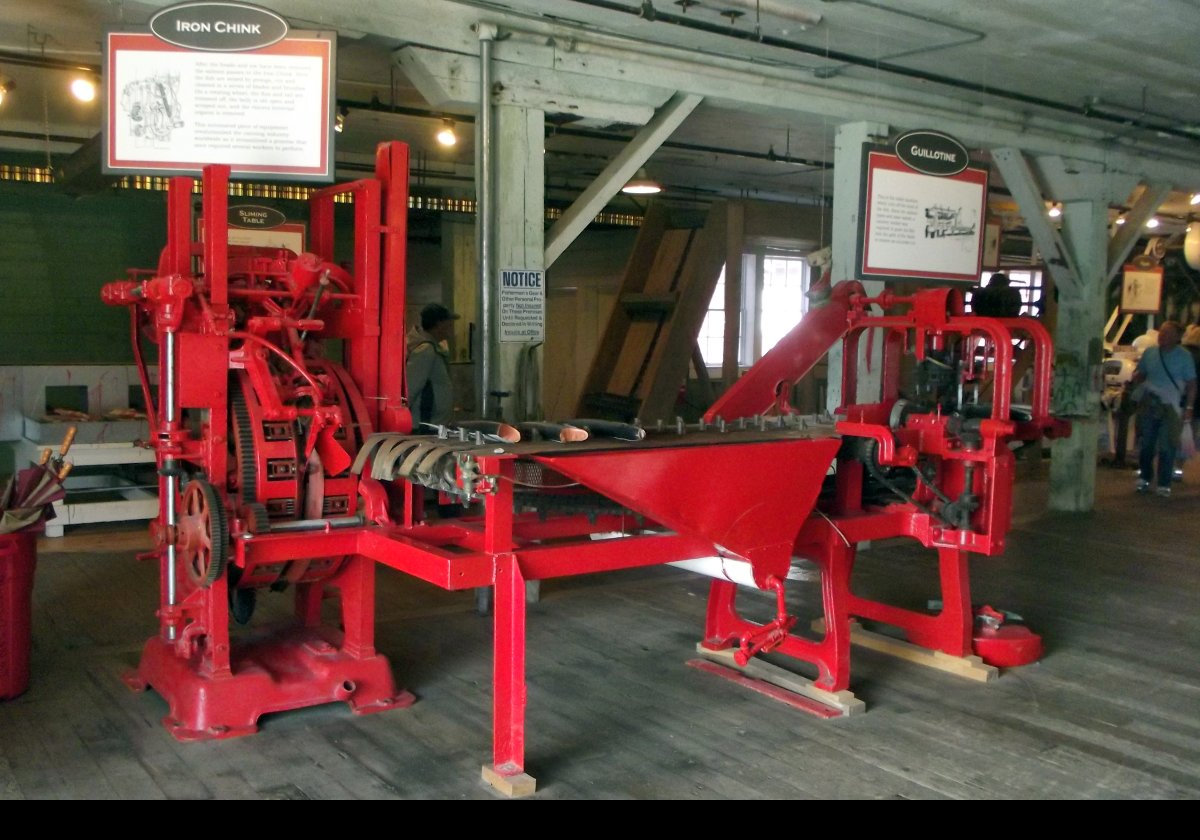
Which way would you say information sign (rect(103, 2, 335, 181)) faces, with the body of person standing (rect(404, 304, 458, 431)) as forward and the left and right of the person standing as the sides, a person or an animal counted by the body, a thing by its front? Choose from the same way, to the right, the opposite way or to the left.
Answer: to the right

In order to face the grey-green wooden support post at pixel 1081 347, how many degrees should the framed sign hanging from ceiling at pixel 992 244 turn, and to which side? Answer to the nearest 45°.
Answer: approximately 90° to its left

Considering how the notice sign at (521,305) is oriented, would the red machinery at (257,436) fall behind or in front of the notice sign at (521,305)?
in front

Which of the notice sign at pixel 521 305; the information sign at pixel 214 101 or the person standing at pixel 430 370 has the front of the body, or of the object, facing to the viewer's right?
the person standing

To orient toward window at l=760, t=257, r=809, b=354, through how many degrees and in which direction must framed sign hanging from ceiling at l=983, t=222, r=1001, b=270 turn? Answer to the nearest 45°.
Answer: approximately 90° to its right

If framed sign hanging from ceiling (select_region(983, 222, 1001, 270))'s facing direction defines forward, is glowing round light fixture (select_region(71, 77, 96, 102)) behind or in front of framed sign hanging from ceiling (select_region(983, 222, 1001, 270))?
in front

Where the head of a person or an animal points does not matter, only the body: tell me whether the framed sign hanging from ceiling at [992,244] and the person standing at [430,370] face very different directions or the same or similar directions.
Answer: very different directions

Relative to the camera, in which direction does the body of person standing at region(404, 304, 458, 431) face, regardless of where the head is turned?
to the viewer's right

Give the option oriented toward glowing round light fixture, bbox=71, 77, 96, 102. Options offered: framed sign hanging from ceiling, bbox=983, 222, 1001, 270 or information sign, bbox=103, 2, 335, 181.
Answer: the framed sign hanging from ceiling
